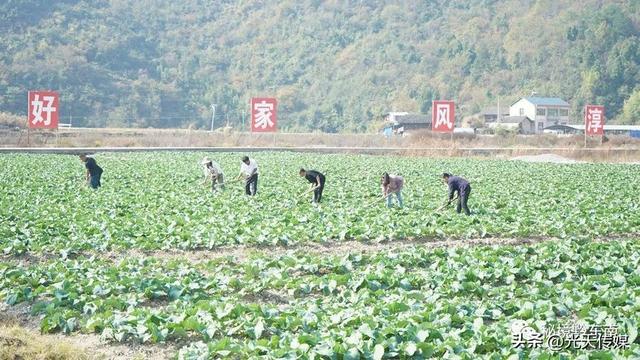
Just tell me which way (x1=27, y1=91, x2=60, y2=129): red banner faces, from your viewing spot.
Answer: facing the viewer

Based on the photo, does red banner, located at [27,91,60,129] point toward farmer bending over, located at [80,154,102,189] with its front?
yes

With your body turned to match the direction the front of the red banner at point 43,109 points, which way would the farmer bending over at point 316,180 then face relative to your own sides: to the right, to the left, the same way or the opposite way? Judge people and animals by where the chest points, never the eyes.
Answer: to the right

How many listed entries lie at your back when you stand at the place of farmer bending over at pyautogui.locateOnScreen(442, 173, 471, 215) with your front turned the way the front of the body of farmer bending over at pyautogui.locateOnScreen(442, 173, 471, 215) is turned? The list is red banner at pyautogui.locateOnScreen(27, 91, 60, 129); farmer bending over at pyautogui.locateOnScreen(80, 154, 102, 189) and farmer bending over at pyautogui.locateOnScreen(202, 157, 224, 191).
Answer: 0

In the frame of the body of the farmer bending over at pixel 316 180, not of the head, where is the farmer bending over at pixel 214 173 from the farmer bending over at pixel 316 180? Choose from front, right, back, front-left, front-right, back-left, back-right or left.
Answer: front-right

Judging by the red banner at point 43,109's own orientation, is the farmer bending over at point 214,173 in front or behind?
in front

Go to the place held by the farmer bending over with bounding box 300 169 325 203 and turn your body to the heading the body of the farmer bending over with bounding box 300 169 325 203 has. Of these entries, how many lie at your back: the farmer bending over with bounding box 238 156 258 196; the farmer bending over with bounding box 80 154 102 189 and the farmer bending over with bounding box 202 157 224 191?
0

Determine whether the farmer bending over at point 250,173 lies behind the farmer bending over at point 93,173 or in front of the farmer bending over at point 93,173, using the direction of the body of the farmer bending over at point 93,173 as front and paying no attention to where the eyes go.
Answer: behind

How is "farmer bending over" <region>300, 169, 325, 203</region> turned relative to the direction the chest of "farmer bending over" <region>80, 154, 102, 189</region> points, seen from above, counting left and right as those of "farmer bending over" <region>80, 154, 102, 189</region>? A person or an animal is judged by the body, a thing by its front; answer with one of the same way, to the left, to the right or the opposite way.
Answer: the same way

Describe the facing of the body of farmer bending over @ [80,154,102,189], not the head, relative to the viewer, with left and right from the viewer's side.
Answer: facing to the left of the viewer

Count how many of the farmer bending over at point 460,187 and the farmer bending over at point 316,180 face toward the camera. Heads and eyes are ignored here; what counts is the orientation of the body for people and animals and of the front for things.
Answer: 0

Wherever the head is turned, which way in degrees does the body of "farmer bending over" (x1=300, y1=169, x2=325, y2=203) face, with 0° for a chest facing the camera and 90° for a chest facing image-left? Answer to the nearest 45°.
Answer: approximately 90°

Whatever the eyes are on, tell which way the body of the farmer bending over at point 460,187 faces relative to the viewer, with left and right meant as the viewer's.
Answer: facing to the left of the viewer

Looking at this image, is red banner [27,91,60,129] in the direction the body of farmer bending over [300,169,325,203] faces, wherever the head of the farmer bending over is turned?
no

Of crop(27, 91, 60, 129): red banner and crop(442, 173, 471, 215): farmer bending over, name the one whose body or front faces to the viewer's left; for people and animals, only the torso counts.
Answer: the farmer bending over

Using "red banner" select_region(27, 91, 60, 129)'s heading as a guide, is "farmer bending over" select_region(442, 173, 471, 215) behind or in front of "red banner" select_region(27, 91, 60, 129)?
in front

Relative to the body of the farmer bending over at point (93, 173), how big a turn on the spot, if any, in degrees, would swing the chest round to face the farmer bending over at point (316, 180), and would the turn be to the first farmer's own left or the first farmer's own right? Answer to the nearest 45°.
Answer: approximately 135° to the first farmer's own left
